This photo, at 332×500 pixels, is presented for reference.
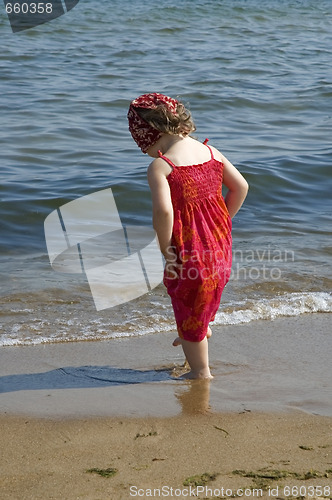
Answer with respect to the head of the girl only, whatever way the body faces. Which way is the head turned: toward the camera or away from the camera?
away from the camera

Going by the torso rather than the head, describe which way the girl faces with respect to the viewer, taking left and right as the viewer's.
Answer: facing away from the viewer and to the left of the viewer
